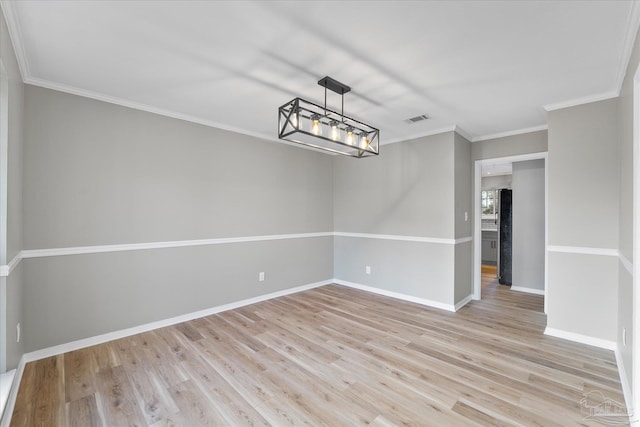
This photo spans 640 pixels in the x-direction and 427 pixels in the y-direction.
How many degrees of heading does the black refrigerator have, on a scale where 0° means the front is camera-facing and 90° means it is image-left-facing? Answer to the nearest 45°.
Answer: approximately 90°
